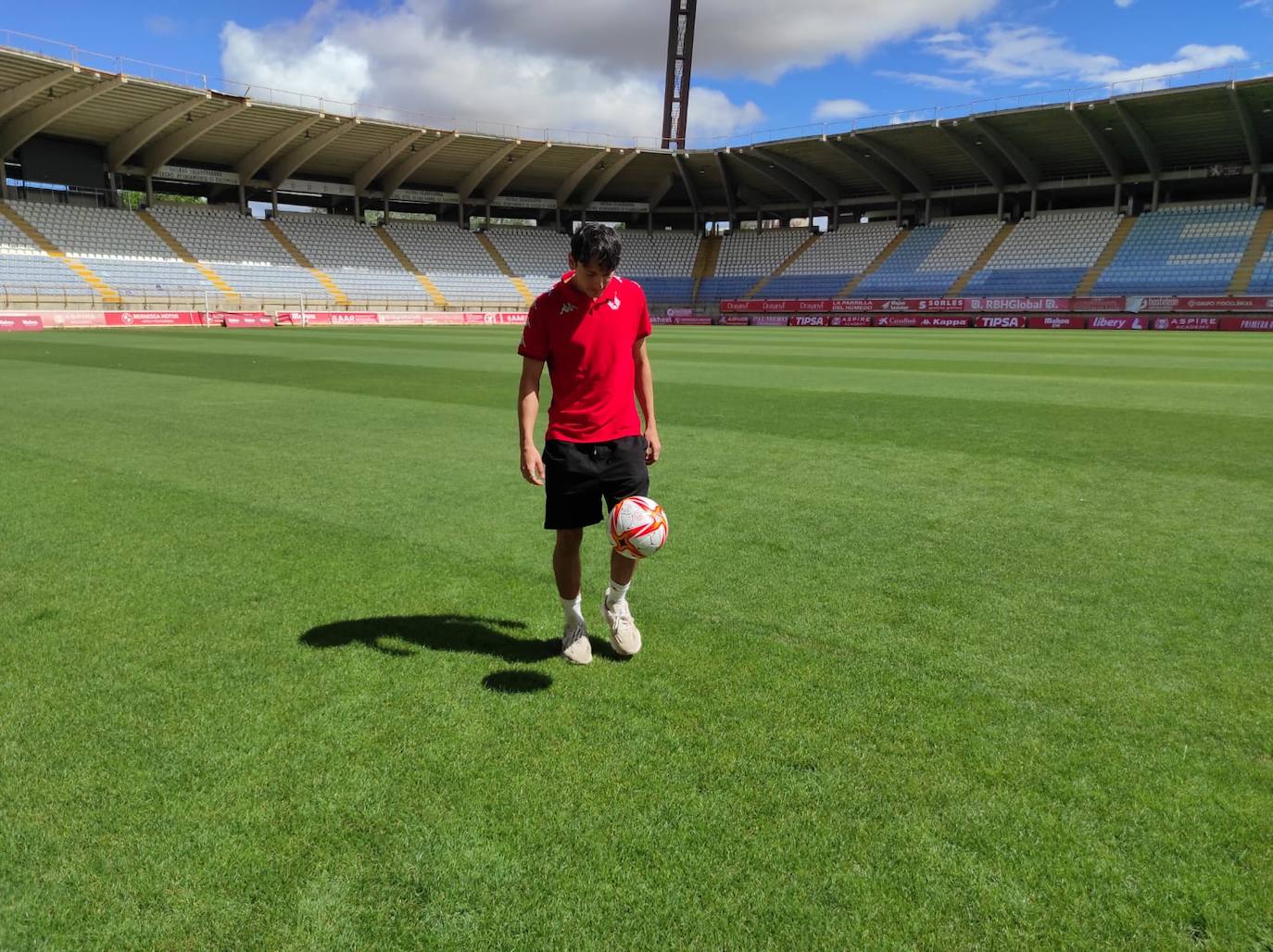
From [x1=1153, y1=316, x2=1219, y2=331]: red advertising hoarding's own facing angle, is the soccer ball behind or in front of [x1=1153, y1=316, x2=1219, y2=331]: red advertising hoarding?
in front

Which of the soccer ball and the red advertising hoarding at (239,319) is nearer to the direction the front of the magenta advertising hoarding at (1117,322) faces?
the soccer ball

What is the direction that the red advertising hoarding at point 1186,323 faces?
toward the camera

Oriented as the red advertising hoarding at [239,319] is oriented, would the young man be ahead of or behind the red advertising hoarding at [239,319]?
ahead

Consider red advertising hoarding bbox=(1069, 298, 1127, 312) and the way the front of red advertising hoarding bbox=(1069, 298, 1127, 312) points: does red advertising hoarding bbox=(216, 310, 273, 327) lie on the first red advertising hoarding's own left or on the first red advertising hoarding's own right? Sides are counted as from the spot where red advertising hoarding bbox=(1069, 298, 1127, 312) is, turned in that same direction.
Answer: on the first red advertising hoarding's own right

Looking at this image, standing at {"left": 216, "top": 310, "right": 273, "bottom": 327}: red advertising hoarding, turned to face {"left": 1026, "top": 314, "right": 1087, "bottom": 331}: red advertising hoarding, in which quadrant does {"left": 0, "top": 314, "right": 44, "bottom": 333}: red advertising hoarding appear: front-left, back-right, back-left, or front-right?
back-right

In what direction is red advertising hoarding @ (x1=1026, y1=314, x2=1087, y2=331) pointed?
toward the camera

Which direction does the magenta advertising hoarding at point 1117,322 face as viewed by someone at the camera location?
facing the viewer

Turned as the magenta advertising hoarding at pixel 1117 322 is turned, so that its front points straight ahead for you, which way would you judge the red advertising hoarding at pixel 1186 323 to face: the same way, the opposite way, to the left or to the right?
the same way

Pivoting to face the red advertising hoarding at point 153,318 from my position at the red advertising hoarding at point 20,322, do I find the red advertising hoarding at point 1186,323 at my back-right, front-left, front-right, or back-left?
front-right

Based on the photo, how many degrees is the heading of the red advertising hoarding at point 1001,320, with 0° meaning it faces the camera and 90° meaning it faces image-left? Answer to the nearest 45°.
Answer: approximately 0°

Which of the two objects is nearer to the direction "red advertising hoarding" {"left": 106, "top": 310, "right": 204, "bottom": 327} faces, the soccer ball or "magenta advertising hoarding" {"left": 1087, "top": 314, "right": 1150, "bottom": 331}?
the soccer ball

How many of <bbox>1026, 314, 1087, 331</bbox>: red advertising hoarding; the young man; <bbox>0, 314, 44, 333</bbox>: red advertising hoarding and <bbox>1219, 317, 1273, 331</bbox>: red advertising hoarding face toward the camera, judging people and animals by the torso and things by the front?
4
